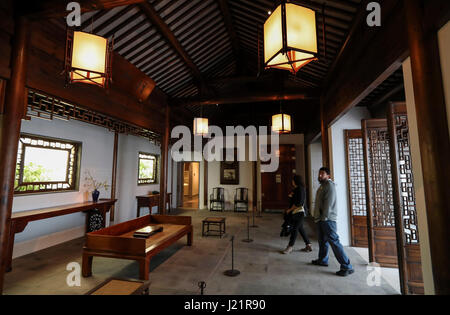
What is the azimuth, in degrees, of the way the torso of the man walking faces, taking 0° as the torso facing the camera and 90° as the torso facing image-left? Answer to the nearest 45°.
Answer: approximately 90°

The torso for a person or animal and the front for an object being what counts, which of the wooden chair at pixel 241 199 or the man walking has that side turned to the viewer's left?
the man walking

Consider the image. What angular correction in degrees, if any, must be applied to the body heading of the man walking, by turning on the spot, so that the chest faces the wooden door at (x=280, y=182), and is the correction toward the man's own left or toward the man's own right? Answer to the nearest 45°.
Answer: approximately 90° to the man's own right

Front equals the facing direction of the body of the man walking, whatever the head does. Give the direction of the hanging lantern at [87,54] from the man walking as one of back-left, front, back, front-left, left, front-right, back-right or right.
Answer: front-left

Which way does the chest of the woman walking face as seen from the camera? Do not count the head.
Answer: to the viewer's left

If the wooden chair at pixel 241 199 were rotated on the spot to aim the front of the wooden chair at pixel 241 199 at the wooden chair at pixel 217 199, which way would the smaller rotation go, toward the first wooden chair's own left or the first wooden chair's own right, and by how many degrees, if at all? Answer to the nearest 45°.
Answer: approximately 90° to the first wooden chair's own right

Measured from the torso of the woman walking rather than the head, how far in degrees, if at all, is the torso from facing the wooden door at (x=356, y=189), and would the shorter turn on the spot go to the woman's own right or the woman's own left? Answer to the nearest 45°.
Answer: approximately 135° to the woman's own right

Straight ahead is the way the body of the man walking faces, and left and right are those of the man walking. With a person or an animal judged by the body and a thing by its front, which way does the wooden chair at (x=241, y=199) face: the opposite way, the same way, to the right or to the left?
to the left

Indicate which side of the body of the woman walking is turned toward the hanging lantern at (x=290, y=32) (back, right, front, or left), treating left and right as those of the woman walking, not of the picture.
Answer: left

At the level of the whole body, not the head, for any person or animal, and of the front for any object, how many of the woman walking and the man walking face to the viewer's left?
2
